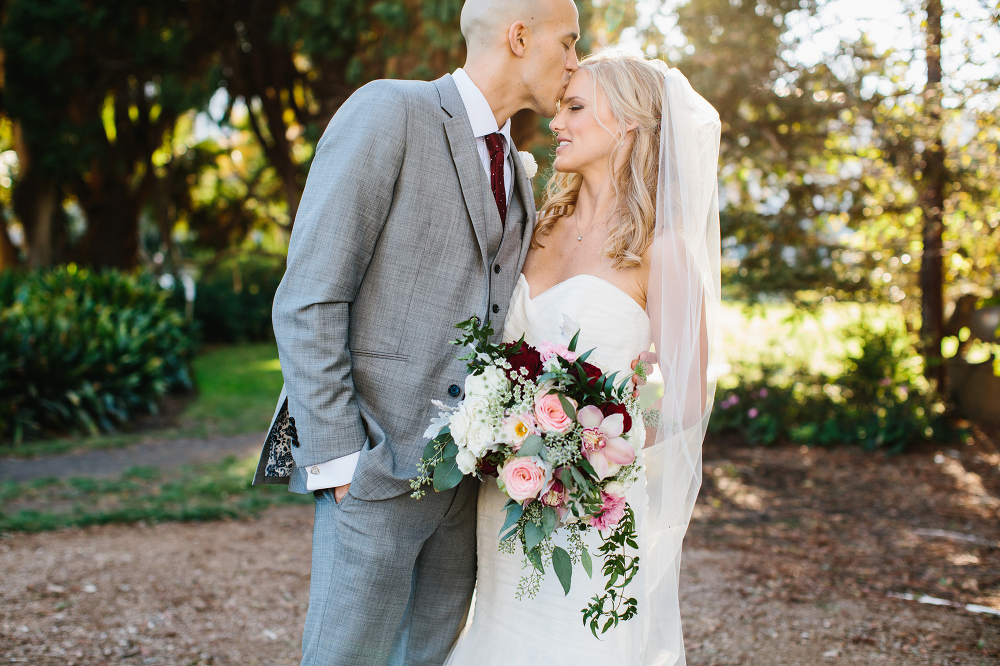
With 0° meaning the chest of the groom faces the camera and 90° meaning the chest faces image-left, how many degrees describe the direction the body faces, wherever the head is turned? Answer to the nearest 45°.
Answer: approximately 315°

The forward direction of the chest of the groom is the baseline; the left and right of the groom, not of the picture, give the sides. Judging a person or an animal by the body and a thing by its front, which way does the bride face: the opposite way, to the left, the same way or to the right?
to the right

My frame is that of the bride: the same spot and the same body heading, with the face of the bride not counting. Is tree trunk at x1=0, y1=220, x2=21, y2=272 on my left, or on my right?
on my right

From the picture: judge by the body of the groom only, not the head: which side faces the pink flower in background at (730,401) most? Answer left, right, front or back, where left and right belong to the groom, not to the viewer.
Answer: left

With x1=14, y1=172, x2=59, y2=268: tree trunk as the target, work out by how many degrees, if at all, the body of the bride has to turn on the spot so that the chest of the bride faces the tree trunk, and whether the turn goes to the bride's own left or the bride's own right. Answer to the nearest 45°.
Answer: approximately 90° to the bride's own right

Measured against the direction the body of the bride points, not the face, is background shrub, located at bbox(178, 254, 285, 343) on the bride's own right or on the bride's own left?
on the bride's own right

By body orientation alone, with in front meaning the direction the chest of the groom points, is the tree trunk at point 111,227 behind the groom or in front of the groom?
behind

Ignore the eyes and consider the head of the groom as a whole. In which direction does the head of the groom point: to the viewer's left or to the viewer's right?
to the viewer's right

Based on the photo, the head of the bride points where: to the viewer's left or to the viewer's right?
to the viewer's left
